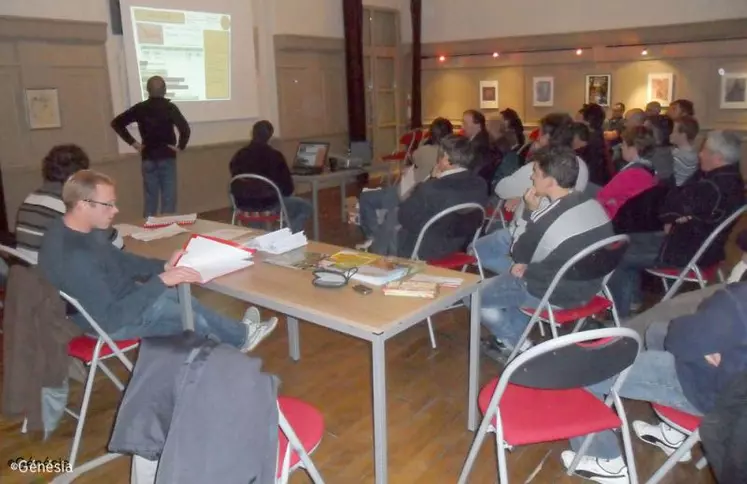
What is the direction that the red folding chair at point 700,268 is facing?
to the viewer's left

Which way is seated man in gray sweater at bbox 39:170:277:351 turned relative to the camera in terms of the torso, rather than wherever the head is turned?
to the viewer's right

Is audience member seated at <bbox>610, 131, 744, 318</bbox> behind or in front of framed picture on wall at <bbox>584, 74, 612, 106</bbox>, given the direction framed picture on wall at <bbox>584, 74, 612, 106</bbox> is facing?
in front

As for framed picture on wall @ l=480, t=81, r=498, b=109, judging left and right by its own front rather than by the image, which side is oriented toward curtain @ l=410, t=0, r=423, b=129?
right

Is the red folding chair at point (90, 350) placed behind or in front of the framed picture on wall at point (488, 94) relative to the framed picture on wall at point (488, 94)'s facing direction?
in front

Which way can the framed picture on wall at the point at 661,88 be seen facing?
toward the camera

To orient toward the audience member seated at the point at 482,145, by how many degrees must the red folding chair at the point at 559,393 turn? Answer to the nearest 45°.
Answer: approximately 45° to its right

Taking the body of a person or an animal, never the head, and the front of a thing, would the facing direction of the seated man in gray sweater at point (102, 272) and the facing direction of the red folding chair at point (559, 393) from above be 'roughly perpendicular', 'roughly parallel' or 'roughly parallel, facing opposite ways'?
roughly perpendicular

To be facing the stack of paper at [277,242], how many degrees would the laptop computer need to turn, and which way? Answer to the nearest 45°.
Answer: approximately 45° to its left

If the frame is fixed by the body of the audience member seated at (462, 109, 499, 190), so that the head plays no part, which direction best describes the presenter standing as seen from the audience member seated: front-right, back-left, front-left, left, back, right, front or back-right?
front

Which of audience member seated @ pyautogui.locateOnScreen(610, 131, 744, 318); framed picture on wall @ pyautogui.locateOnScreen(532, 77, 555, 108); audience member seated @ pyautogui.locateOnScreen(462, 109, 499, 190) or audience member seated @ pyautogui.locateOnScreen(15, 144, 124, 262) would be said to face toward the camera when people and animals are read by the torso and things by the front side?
the framed picture on wall

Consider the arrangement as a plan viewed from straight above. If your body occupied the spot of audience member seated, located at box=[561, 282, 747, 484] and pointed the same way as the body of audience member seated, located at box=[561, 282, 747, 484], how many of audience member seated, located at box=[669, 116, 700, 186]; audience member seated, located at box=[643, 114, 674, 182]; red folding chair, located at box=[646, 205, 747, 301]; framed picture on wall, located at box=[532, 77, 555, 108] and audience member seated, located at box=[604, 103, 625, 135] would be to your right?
5

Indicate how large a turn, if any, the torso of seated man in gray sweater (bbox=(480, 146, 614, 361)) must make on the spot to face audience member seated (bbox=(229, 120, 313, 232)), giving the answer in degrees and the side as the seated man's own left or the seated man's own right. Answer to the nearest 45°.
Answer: approximately 45° to the seated man's own right

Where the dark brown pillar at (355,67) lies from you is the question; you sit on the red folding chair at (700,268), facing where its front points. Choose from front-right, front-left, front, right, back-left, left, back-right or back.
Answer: front-right

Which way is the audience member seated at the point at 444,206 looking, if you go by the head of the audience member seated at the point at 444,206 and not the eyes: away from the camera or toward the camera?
away from the camera

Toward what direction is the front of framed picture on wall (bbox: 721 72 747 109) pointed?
toward the camera

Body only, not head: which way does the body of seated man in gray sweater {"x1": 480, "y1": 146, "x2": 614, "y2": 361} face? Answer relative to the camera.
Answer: to the viewer's left
